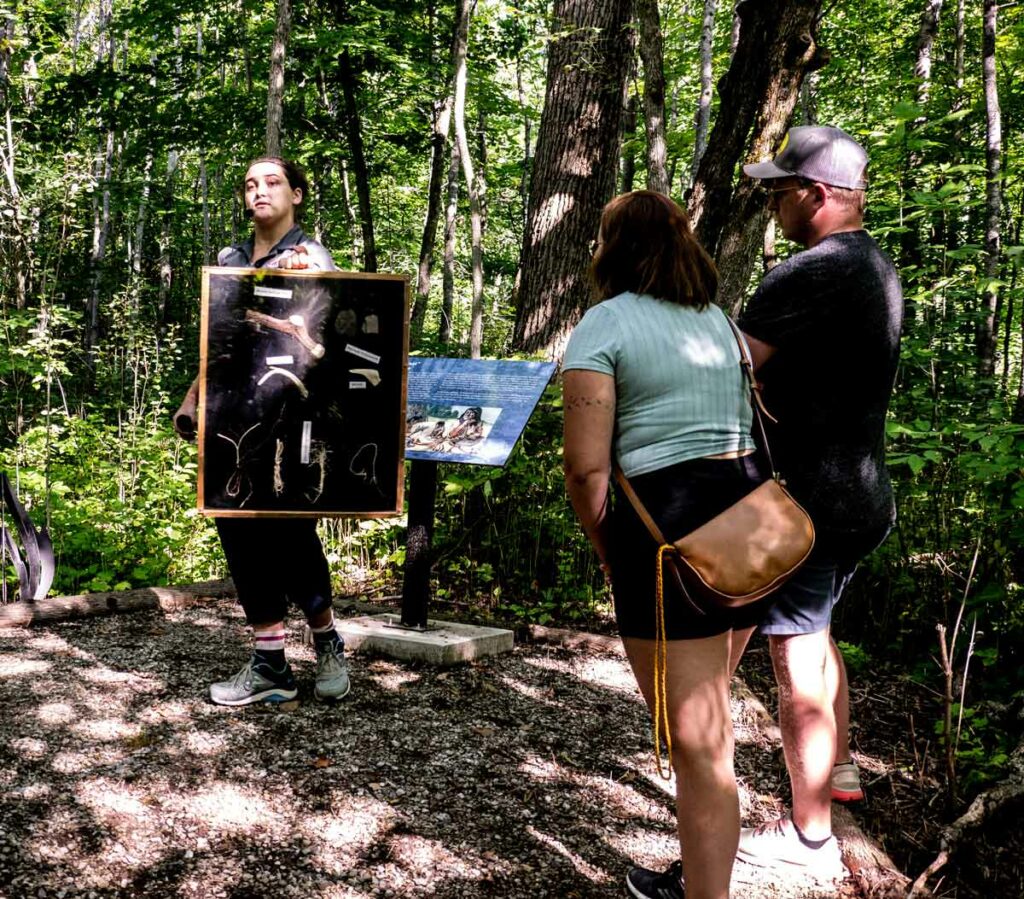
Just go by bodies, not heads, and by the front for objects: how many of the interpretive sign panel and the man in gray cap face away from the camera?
0

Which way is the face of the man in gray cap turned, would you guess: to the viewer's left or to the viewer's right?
to the viewer's left

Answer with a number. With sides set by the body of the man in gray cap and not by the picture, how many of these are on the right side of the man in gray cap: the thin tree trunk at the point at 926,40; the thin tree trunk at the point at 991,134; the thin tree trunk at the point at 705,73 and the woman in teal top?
3

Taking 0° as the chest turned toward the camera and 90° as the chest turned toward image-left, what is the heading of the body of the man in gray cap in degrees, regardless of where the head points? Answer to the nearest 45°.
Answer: approximately 90°

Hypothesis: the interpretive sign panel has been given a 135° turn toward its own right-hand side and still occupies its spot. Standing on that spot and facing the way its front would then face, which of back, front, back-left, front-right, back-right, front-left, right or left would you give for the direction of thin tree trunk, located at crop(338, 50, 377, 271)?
front

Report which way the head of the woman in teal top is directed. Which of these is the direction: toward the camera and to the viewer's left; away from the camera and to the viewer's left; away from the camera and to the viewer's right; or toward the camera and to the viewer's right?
away from the camera and to the viewer's left

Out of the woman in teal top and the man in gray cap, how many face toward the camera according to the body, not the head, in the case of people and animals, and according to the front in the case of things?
0

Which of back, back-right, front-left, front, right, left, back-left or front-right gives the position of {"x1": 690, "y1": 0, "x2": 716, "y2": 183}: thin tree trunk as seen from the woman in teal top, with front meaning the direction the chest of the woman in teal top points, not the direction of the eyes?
front-right

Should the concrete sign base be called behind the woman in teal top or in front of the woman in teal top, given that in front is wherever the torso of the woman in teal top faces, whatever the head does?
in front

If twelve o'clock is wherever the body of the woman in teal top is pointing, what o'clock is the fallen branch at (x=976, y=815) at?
The fallen branch is roughly at 3 o'clock from the woman in teal top.
